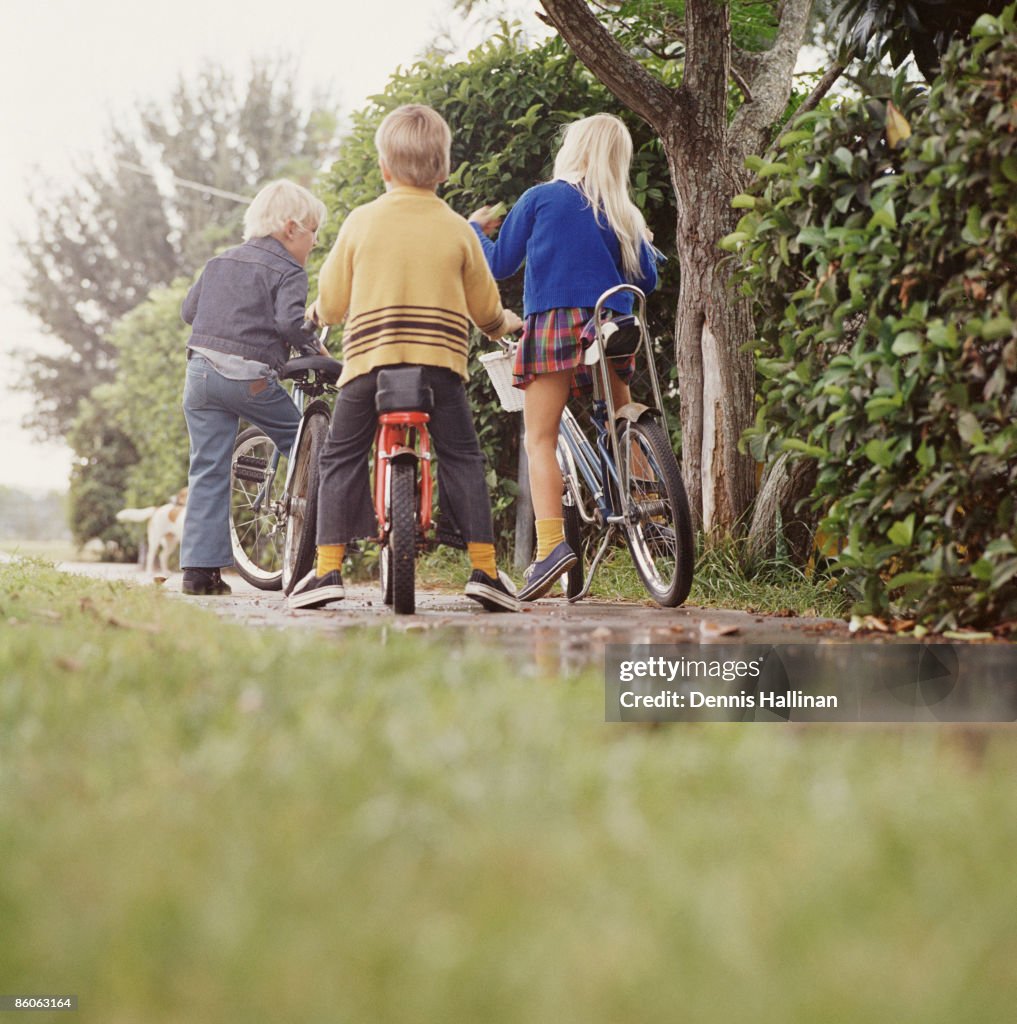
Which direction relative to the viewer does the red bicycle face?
away from the camera

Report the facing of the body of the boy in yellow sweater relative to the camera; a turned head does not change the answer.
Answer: away from the camera

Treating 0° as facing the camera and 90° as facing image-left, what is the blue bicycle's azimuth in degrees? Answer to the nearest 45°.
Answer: approximately 135°

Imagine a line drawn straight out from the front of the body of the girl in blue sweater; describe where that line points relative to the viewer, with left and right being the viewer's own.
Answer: facing away from the viewer and to the left of the viewer

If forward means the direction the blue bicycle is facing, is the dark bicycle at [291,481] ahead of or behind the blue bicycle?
ahead

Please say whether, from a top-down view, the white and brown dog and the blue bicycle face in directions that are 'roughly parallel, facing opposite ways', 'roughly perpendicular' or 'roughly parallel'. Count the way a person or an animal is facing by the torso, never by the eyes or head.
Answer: roughly perpendicular

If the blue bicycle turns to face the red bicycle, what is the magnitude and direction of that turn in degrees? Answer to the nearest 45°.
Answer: approximately 90° to its left

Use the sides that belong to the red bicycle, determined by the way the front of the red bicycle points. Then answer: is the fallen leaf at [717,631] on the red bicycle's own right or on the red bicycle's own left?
on the red bicycle's own right

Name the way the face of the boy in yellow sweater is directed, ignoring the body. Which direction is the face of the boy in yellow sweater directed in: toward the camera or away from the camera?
away from the camera

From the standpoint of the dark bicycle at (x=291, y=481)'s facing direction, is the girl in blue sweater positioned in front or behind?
behind

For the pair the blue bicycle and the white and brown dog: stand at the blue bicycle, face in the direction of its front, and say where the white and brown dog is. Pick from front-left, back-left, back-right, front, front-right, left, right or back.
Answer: front

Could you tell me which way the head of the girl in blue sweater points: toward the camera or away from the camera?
away from the camera

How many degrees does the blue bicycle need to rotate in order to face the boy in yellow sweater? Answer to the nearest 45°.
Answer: approximately 90° to its left

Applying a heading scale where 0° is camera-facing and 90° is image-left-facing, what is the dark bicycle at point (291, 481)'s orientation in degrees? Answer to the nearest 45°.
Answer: approximately 135°

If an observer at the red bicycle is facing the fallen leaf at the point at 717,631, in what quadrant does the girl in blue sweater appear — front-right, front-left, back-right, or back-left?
front-left
